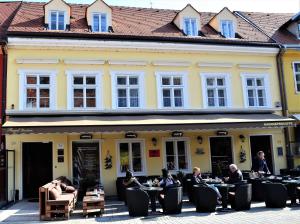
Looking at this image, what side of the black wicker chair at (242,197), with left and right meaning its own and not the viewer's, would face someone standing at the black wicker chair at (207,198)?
front

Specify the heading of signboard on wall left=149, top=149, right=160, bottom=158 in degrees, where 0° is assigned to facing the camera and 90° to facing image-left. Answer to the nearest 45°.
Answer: approximately 0°

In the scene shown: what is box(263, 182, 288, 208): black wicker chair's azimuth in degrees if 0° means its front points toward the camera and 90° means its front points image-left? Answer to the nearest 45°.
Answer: approximately 225°

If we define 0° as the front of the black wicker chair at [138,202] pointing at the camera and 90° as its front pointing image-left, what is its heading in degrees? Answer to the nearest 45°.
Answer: approximately 225°

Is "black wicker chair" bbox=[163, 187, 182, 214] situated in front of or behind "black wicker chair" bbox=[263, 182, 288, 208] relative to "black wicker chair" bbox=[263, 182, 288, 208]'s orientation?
behind

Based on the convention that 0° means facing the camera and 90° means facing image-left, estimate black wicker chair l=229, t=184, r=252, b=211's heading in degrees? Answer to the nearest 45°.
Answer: approximately 135°

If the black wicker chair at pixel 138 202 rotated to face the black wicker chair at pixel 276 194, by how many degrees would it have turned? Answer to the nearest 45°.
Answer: approximately 45° to its right

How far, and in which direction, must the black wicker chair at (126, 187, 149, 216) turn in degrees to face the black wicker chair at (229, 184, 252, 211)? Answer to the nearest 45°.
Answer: approximately 45° to its right
